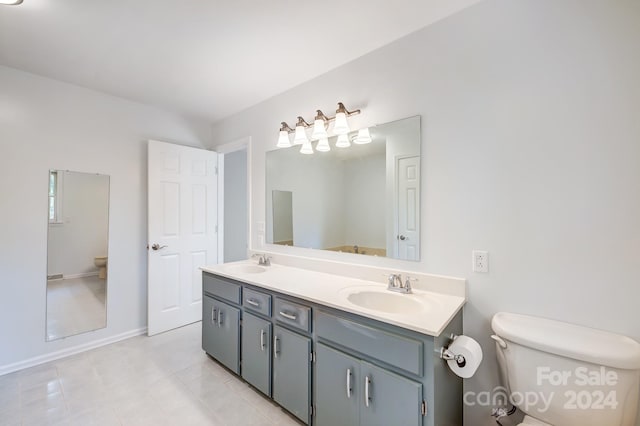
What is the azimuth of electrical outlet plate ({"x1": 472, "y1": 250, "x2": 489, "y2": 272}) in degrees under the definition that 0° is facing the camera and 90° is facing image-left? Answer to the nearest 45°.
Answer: approximately 0°

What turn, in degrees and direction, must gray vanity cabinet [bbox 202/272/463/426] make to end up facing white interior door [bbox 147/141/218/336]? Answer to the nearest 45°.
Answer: approximately 90° to its right

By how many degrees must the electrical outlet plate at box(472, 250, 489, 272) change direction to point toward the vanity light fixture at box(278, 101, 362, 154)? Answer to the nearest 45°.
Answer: approximately 90° to its right

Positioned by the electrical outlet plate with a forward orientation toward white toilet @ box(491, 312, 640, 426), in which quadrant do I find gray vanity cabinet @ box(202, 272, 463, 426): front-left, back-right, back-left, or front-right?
back-right

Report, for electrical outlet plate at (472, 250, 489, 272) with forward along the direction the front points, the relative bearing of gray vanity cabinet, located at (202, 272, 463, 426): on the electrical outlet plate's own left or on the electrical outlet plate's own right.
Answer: on the electrical outlet plate's own right

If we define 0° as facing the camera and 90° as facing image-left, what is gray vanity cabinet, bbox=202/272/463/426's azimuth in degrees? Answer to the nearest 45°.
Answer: approximately 45°

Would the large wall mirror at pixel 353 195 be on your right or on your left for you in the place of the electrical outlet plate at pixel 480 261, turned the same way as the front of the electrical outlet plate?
on your right
